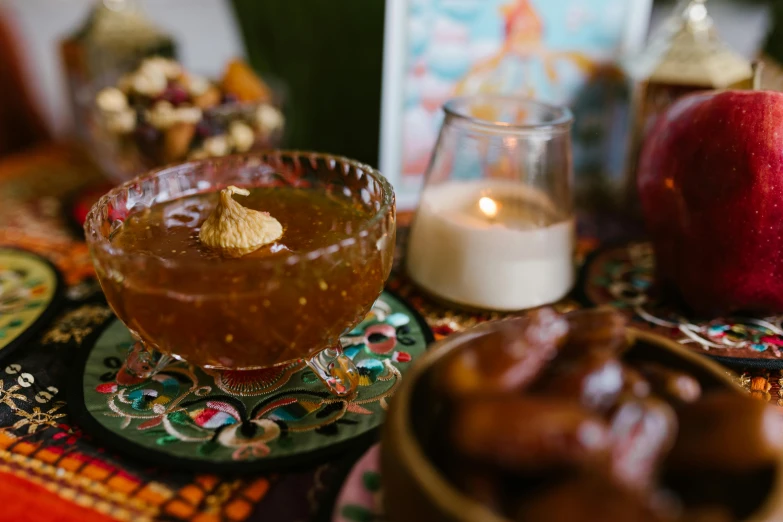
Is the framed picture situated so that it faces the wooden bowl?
yes

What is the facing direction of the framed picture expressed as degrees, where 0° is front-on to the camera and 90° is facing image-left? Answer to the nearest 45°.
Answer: approximately 0°

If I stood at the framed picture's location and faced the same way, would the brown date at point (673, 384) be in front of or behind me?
in front

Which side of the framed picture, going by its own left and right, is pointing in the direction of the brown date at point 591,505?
front

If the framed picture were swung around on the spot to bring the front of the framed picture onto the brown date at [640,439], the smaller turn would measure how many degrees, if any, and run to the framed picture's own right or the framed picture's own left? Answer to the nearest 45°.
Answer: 0° — it already faces it

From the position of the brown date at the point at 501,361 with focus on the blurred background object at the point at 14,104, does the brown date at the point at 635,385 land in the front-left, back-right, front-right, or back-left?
back-right

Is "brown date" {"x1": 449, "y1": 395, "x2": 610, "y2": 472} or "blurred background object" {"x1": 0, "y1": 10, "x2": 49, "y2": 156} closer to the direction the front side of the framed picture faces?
the brown date

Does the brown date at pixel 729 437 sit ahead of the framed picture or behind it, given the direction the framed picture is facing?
ahead
